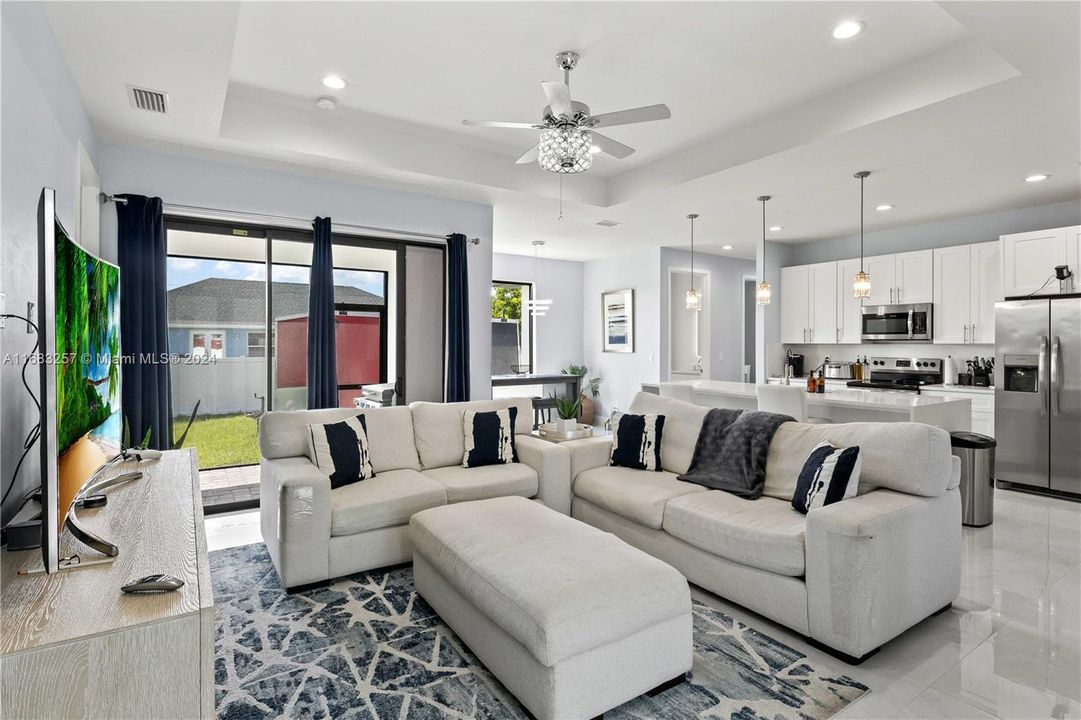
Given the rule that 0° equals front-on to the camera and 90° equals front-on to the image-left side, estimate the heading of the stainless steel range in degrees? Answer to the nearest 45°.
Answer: approximately 45°

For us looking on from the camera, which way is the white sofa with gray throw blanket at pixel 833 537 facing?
facing the viewer and to the left of the viewer

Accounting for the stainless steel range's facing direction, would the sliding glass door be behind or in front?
in front

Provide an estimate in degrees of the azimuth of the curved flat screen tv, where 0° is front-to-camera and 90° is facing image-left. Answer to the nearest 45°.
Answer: approximately 270°

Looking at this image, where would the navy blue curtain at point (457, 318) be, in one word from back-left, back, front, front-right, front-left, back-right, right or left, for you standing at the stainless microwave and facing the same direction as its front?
front-right

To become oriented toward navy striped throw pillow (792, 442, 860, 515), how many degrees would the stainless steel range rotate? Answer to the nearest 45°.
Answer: approximately 45° to its left

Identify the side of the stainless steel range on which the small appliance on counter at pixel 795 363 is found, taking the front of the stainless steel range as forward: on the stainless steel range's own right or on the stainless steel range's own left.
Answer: on the stainless steel range's own right

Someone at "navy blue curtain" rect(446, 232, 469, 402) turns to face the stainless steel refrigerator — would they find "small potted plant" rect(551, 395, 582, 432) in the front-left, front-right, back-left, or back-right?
front-right

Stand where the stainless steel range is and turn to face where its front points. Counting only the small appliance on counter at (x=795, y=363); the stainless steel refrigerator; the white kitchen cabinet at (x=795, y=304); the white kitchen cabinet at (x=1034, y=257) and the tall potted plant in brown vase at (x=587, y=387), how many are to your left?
2

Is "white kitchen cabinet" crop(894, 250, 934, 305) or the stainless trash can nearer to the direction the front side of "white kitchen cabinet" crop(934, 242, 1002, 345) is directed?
the stainless trash can

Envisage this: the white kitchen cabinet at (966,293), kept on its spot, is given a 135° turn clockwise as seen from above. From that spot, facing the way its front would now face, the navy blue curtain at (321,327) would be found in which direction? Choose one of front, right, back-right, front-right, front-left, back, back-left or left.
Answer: left

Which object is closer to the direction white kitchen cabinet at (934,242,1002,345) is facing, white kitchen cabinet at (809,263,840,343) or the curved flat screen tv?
the curved flat screen tv

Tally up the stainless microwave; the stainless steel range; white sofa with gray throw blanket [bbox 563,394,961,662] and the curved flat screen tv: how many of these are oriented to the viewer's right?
1

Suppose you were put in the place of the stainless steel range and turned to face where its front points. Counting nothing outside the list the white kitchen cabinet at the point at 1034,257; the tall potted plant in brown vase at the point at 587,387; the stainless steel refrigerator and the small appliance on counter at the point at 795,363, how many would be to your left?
2

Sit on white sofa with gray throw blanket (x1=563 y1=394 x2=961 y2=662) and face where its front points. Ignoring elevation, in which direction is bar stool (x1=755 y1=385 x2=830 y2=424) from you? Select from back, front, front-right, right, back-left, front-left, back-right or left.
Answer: back-right

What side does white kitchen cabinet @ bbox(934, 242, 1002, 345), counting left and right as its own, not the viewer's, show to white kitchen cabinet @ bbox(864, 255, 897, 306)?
right
